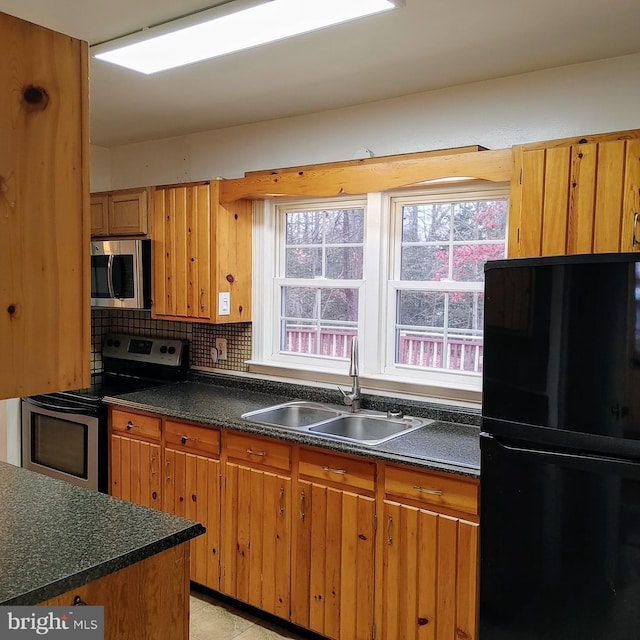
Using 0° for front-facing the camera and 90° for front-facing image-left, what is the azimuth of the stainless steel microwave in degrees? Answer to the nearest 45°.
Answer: approximately 45°

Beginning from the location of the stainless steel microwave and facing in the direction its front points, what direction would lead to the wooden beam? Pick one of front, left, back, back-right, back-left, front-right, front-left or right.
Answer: left

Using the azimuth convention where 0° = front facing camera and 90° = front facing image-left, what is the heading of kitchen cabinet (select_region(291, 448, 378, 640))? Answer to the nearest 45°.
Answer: approximately 45°

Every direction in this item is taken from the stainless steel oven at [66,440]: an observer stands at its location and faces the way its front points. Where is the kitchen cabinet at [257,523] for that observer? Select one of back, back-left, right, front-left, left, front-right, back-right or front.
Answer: left

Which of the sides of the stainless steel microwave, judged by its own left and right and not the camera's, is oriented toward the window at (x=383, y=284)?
left
